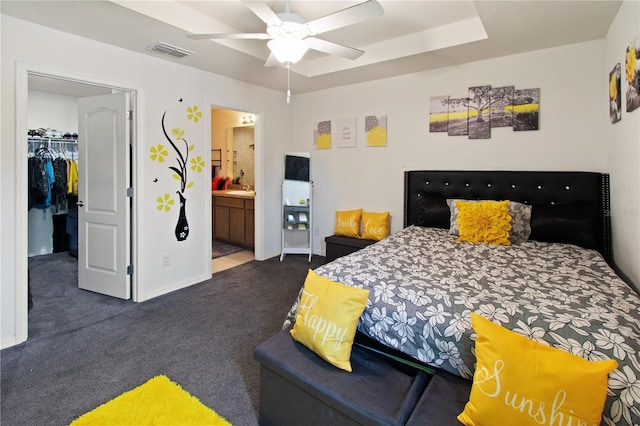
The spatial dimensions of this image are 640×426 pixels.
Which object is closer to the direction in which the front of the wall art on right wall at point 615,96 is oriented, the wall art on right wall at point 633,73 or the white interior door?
the white interior door

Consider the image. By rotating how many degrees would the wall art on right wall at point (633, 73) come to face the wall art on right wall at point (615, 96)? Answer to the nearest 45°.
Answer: approximately 90° to its right

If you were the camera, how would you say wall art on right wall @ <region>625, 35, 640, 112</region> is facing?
facing to the left of the viewer

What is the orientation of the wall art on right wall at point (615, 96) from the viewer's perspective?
to the viewer's left

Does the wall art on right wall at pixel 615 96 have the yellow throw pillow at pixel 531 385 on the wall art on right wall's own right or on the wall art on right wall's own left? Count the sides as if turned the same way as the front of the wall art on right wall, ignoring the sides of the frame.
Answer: on the wall art on right wall's own left

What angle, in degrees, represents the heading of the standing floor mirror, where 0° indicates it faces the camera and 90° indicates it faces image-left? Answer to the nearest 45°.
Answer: approximately 0°
